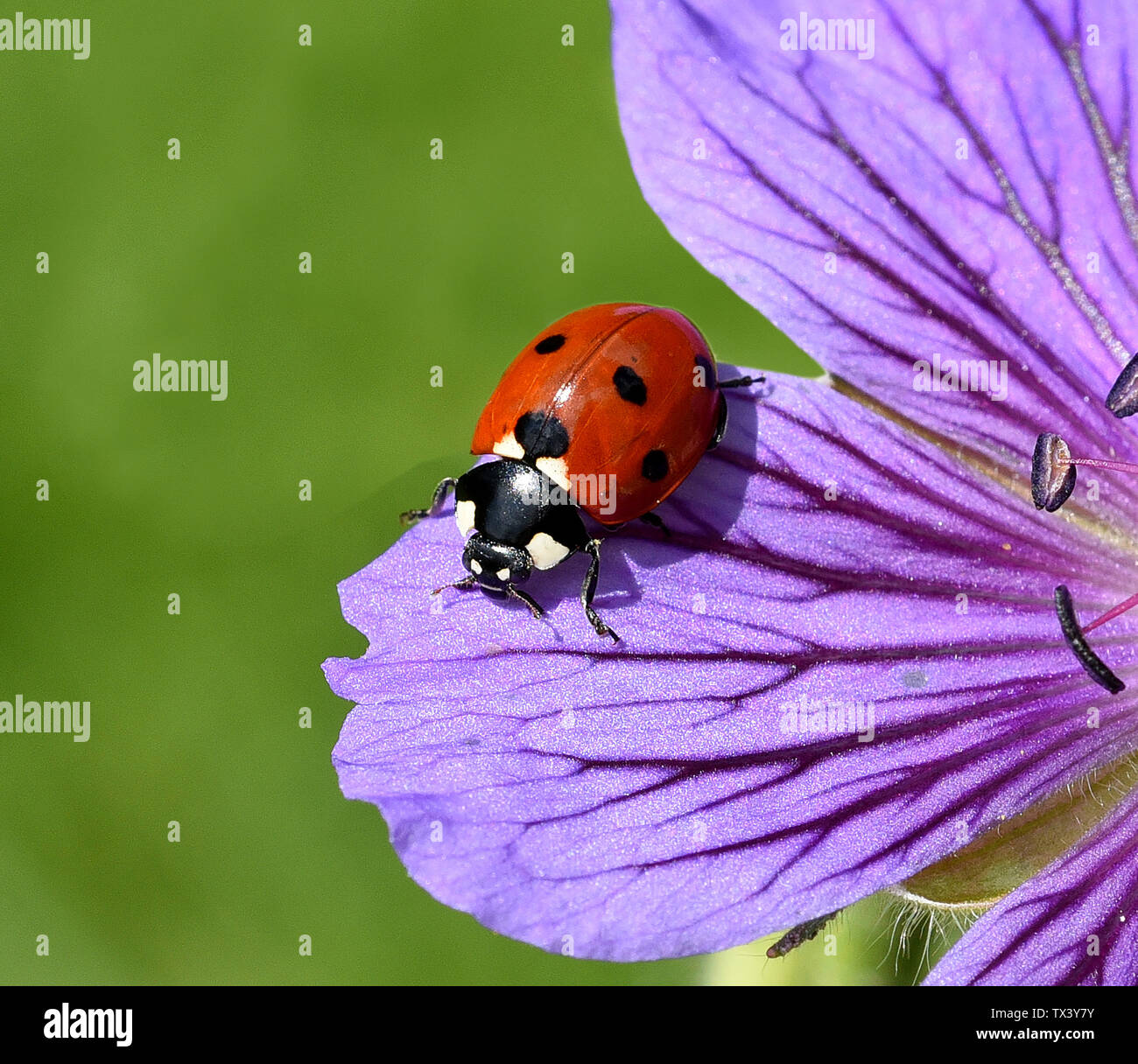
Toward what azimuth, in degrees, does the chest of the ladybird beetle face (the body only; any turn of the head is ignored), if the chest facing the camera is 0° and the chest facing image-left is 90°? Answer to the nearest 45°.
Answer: approximately 45°
